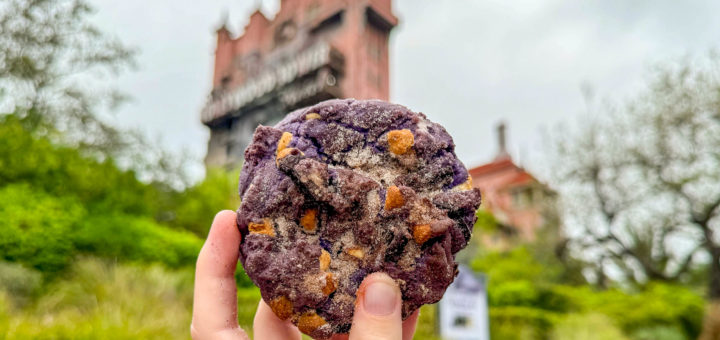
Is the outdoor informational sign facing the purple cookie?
yes

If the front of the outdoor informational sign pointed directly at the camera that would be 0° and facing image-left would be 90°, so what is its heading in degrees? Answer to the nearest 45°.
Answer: approximately 0°

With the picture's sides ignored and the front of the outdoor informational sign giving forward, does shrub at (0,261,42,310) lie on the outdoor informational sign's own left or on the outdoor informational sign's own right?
on the outdoor informational sign's own right

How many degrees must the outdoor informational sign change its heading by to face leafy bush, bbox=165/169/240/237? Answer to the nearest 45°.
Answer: approximately 135° to its right

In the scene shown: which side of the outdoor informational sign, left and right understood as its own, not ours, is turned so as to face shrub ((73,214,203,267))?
right

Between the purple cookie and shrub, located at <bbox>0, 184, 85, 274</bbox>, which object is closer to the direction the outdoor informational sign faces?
the purple cookie

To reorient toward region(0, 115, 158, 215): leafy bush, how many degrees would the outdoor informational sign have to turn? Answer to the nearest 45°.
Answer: approximately 90° to its right
